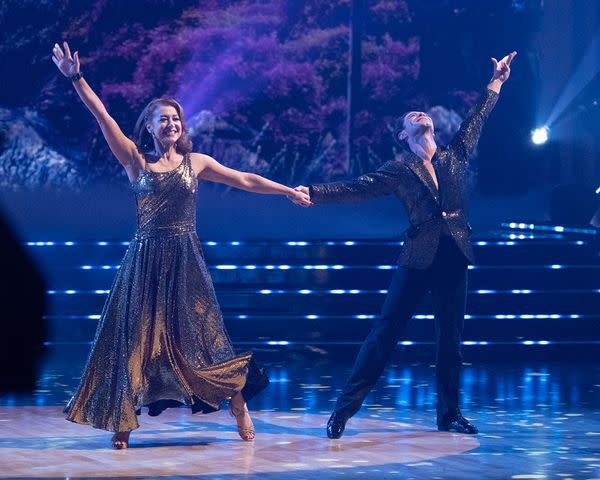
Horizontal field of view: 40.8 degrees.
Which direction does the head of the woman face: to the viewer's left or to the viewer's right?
to the viewer's right

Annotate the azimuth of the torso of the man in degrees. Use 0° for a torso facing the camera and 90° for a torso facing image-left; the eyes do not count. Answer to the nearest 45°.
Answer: approximately 315°

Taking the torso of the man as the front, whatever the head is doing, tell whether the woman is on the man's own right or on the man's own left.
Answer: on the man's own right

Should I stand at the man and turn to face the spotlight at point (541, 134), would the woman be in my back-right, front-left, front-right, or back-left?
back-left

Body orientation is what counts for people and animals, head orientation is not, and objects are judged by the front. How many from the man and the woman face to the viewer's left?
0

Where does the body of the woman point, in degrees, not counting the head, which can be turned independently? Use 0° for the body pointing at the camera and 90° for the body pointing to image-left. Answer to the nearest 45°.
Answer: approximately 0°

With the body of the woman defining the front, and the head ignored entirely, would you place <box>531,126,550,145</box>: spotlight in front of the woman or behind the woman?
behind

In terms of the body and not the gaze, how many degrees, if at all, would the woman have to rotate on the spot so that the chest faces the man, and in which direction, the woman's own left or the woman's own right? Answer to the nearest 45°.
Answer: approximately 90° to the woman's own left
